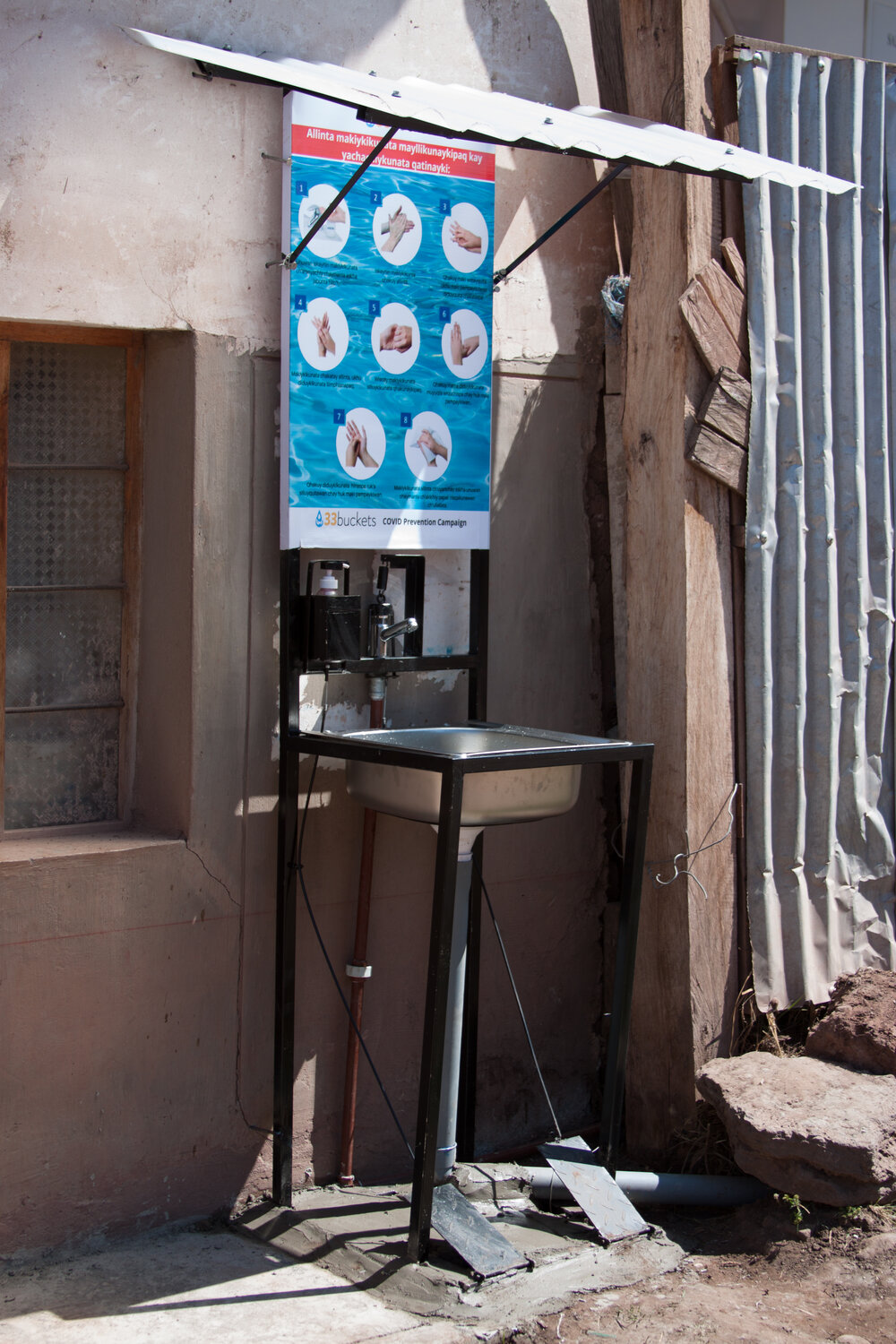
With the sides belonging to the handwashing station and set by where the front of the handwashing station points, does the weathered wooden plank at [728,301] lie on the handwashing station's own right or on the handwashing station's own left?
on the handwashing station's own left

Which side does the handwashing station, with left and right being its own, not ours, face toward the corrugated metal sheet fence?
left

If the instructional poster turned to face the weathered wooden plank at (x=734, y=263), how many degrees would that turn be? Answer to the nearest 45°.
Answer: approximately 45° to its left

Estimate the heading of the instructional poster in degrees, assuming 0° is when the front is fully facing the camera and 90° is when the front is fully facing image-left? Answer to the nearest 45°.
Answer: approximately 315°

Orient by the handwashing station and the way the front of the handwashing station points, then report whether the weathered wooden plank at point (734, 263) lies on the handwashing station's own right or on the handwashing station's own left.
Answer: on the handwashing station's own left

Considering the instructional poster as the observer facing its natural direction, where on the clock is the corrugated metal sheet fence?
The corrugated metal sheet fence is roughly at 10 o'clock from the instructional poster.

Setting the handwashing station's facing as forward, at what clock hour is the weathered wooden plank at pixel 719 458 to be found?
The weathered wooden plank is roughly at 10 o'clock from the handwashing station.

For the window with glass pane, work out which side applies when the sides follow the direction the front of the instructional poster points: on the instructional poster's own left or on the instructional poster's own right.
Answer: on the instructional poster's own right

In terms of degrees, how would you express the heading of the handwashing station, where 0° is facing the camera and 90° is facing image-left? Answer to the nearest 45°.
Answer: approximately 315°
